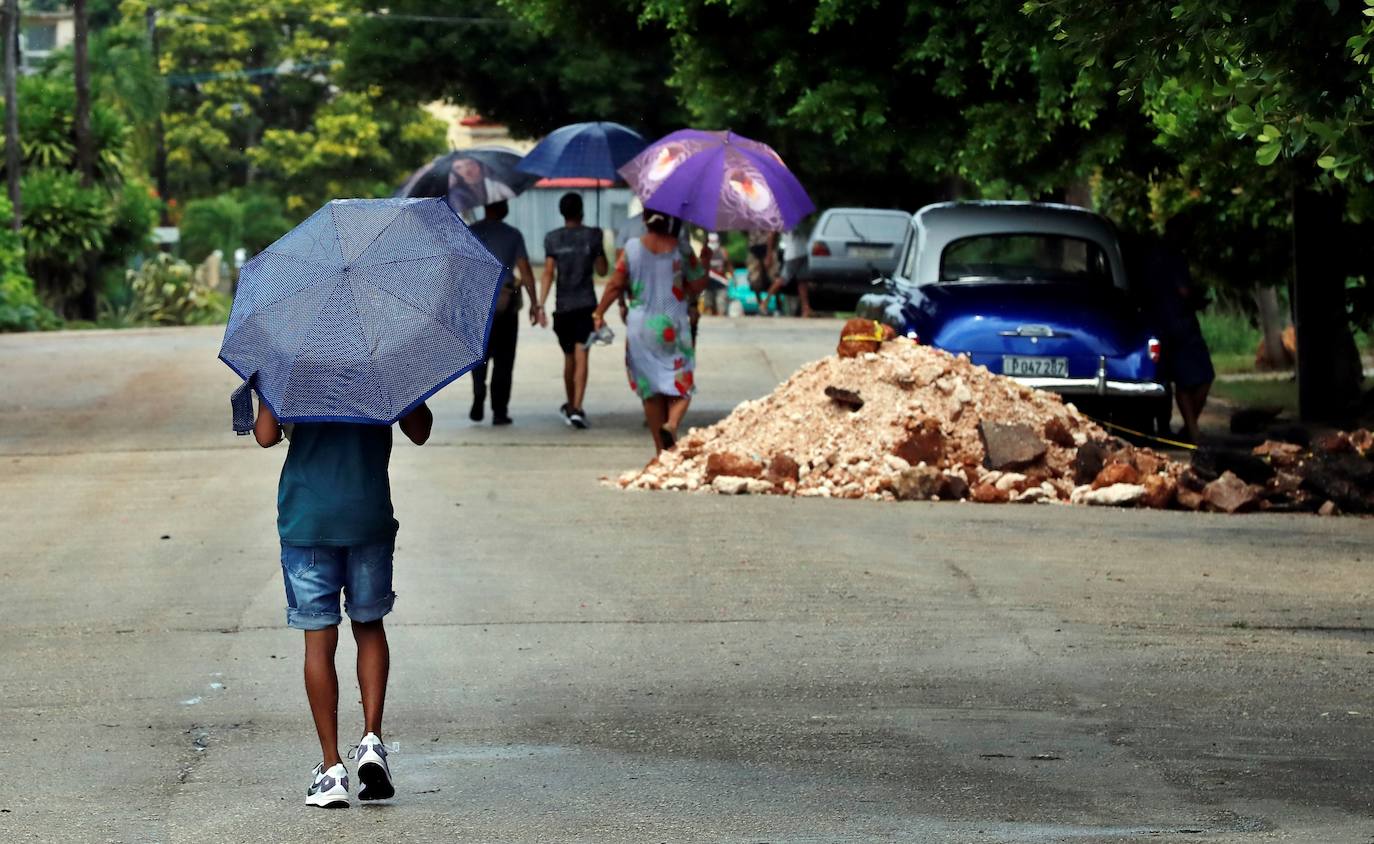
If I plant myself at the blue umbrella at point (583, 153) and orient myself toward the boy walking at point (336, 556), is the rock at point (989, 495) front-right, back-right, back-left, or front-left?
front-left

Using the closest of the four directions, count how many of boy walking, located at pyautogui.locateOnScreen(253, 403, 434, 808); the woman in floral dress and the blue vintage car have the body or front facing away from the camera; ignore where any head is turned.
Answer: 3

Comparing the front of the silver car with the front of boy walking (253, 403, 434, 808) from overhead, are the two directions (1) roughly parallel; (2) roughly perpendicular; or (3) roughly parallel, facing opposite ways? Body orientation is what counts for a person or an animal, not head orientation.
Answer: roughly parallel

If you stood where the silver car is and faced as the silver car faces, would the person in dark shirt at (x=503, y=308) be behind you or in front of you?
behind

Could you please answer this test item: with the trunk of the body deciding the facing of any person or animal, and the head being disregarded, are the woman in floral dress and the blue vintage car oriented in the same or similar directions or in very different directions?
same or similar directions

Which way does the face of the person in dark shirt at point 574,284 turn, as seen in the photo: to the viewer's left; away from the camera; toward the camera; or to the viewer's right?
away from the camera

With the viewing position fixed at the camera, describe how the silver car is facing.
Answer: facing away from the viewer

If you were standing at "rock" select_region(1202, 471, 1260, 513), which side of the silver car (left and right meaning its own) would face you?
back

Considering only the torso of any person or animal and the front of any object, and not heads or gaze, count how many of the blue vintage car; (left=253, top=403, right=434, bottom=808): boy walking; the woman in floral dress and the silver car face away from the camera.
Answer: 4

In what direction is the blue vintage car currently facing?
away from the camera

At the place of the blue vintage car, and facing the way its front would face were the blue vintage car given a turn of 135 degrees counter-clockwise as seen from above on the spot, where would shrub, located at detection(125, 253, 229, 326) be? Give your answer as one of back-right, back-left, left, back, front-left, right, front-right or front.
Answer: right

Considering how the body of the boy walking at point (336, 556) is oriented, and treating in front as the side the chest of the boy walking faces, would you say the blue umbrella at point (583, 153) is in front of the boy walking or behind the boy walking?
in front

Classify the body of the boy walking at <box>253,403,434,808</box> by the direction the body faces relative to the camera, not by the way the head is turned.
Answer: away from the camera

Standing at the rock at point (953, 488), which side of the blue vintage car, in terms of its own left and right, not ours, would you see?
back

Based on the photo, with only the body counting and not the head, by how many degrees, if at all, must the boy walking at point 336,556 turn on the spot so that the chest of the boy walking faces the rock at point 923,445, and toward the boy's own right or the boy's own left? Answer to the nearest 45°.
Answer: approximately 45° to the boy's own right

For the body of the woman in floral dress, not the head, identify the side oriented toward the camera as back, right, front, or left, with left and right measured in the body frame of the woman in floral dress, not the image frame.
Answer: back

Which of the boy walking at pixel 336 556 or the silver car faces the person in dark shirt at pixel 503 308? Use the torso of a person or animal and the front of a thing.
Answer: the boy walking

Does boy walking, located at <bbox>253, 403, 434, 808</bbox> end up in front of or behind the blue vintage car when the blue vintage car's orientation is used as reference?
behind

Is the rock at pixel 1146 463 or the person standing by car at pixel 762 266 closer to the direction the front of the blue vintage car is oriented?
the person standing by car

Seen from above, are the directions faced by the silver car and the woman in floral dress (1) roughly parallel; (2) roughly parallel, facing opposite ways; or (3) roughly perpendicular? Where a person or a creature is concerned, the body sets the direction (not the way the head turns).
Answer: roughly parallel

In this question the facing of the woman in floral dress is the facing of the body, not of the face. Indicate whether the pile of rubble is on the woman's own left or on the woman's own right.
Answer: on the woman's own right

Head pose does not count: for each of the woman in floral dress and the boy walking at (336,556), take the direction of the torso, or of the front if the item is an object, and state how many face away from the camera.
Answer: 2

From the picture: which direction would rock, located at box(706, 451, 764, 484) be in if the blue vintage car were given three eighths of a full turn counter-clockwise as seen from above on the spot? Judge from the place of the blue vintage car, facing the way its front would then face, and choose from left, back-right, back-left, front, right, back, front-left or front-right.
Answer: front
